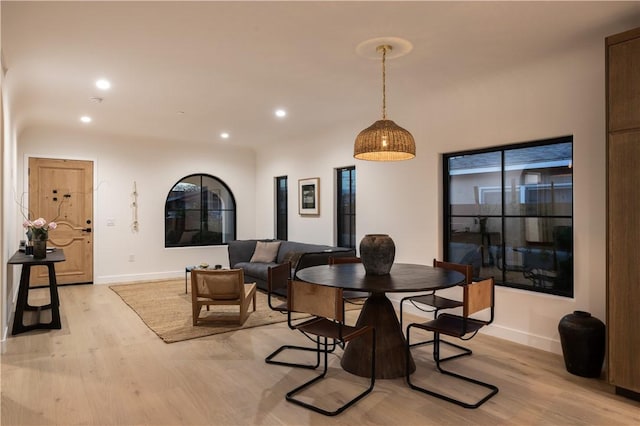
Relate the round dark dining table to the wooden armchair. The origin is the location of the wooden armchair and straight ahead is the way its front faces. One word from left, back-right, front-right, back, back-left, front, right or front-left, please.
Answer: back-right

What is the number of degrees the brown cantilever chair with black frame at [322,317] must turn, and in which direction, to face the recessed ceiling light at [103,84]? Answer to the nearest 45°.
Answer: approximately 90° to its left

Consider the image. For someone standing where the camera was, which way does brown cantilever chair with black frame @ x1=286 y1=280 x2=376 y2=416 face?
facing away from the viewer and to the right of the viewer

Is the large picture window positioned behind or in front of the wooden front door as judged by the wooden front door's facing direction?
in front

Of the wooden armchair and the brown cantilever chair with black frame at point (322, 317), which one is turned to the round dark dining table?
the brown cantilever chair with black frame

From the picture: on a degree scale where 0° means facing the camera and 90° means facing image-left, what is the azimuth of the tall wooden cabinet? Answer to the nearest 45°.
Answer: approximately 45°

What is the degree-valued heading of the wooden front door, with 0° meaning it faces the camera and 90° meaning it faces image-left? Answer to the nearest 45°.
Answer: approximately 0°

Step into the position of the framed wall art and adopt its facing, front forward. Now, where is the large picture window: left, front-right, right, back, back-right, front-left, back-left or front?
left

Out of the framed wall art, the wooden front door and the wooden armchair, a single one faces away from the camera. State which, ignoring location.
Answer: the wooden armchair
